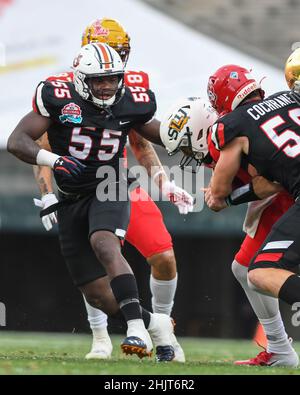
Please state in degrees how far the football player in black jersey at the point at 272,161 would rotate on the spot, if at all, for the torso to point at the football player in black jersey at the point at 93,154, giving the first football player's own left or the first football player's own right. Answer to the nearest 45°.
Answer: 0° — they already face them

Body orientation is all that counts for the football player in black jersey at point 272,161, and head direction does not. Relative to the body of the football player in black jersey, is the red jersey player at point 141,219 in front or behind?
in front

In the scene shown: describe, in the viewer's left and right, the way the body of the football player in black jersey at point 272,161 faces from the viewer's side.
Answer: facing away from the viewer and to the left of the viewer

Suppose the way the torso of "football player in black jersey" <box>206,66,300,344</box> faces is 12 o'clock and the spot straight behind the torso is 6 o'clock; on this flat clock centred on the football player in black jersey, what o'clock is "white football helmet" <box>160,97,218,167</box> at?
The white football helmet is roughly at 12 o'clock from the football player in black jersey.

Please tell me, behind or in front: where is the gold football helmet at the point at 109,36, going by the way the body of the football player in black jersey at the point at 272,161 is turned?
in front
